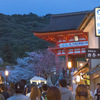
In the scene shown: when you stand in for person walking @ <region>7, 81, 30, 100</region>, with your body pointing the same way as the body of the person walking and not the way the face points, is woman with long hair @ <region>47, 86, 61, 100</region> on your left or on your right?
on your right

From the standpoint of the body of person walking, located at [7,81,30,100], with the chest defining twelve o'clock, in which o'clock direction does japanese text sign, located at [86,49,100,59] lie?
The japanese text sign is roughly at 1 o'clock from the person walking.

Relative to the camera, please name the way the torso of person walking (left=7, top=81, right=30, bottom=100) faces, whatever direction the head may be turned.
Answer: away from the camera

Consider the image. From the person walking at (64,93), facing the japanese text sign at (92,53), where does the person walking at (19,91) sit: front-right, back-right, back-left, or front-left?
back-left

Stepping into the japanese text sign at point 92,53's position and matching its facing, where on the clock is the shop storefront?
The shop storefront is roughly at 6 o'clock from the japanese text sign.

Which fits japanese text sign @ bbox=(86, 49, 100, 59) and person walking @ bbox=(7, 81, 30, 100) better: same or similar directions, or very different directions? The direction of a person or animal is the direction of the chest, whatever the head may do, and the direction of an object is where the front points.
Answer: very different directions

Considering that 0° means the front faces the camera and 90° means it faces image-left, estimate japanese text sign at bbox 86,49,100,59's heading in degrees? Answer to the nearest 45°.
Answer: approximately 0°

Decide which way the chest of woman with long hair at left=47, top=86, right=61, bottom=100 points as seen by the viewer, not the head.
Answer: away from the camera

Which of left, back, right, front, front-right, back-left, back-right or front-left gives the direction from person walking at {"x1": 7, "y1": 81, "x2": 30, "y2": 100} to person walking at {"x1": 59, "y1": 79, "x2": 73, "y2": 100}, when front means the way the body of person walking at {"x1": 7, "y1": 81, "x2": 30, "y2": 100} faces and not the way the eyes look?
front-right

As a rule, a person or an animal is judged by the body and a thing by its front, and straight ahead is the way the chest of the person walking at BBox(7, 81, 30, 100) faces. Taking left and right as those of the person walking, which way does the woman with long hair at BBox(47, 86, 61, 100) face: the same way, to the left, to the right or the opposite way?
the same way

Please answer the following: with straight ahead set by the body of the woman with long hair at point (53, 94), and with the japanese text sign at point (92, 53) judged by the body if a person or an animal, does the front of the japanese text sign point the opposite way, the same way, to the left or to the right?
the opposite way

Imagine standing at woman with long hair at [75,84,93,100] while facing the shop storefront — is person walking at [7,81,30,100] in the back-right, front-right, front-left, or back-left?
back-left

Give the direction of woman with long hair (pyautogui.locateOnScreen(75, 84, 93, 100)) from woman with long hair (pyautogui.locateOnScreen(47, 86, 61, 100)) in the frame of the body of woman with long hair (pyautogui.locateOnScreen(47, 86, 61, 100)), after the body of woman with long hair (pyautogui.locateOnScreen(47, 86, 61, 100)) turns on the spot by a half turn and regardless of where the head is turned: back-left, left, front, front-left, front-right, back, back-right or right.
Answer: back-left

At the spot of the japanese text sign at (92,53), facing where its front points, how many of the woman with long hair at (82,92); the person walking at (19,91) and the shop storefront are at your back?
1

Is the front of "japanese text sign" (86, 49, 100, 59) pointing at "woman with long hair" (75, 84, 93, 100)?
yes
